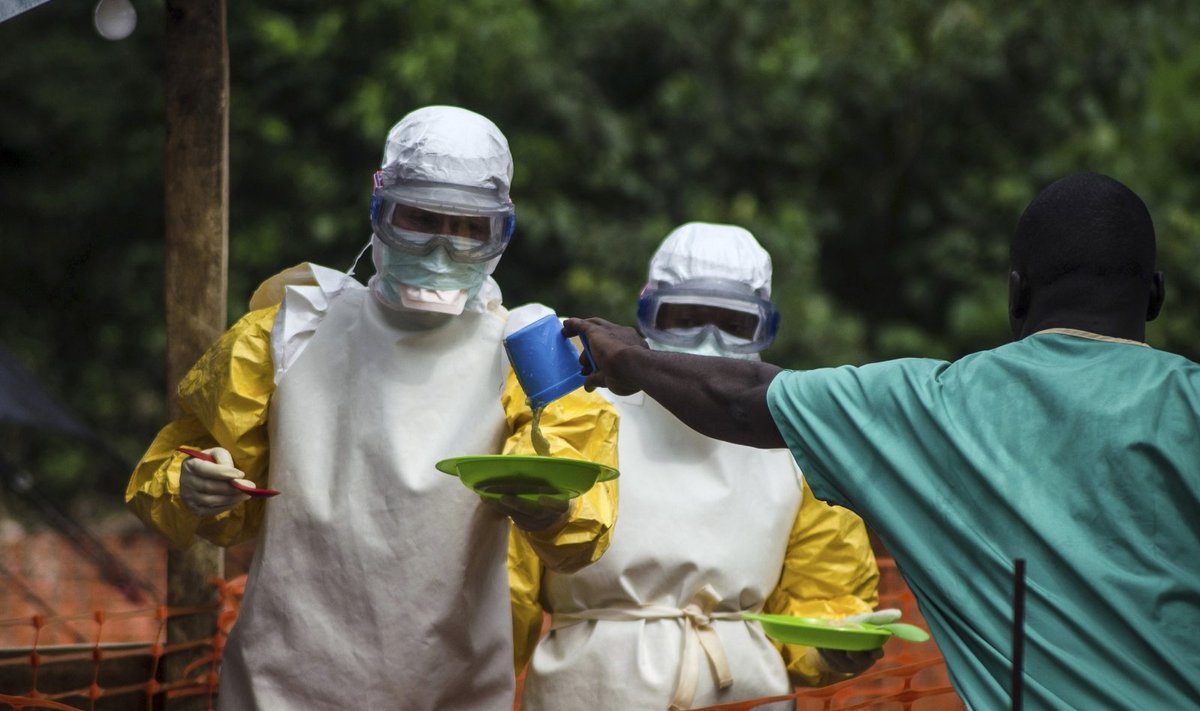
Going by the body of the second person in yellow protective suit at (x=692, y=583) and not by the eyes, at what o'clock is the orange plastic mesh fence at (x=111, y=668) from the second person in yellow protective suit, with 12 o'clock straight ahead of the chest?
The orange plastic mesh fence is roughly at 3 o'clock from the second person in yellow protective suit.

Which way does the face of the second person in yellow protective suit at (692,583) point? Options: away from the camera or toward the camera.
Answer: toward the camera

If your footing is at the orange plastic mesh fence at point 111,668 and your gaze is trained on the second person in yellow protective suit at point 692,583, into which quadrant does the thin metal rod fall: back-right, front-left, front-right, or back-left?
front-right

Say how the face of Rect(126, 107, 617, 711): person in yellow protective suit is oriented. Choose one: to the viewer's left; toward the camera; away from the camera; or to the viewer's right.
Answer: toward the camera

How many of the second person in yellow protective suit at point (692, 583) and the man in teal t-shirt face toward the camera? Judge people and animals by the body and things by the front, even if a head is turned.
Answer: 1

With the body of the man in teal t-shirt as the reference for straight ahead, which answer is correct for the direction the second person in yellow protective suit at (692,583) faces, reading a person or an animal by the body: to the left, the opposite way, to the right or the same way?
the opposite way

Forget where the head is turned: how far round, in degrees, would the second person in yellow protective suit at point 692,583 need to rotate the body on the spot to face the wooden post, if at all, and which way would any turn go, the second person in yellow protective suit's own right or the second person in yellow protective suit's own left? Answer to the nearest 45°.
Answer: approximately 90° to the second person in yellow protective suit's own right

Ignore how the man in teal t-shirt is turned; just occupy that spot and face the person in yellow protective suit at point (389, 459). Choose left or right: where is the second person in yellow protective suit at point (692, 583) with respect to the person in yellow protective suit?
right

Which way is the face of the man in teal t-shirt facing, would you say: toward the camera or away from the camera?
away from the camera

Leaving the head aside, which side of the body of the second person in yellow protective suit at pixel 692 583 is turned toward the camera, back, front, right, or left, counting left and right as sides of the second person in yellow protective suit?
front

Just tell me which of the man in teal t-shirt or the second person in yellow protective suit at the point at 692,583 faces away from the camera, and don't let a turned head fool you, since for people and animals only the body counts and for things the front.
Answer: the man in teal t-shirt

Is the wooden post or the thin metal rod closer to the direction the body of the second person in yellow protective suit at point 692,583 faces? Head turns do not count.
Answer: the thin metal rod

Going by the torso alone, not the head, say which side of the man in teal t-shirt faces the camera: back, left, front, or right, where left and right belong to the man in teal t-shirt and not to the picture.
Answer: back
